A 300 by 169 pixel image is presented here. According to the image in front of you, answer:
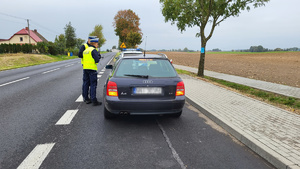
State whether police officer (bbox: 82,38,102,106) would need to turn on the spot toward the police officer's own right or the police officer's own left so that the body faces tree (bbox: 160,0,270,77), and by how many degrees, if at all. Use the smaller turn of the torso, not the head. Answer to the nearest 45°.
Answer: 0° — they already face it

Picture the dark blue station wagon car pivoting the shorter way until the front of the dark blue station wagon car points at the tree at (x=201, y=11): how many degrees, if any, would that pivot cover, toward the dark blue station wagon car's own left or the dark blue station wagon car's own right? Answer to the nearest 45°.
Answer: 0° — it already faces it

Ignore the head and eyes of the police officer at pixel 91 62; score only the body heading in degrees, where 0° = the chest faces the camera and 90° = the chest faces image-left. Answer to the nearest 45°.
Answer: approximately 225°

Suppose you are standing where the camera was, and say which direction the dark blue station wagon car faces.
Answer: facing away from the viewer
